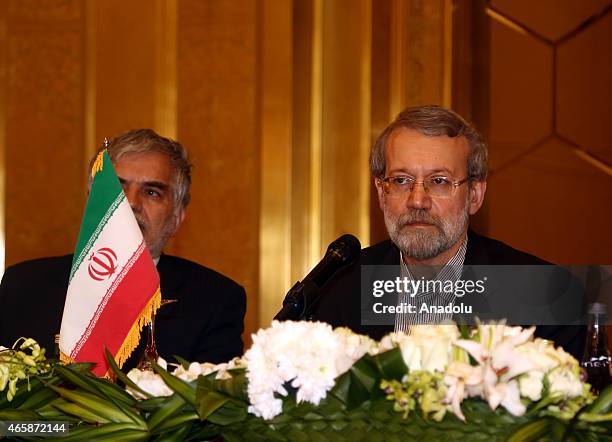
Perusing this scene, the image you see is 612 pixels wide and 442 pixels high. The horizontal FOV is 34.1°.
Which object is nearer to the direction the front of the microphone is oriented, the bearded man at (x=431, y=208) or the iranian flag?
the bearded man

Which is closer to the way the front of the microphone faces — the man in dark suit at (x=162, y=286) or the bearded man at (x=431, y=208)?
the bearded man

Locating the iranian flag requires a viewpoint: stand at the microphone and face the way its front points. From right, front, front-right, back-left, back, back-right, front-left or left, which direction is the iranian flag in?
back-left

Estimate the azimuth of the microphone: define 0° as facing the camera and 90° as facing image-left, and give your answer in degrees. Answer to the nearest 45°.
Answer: approximately 270°
